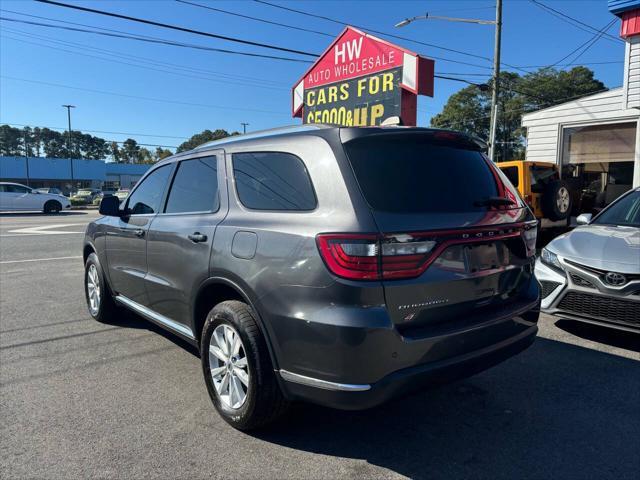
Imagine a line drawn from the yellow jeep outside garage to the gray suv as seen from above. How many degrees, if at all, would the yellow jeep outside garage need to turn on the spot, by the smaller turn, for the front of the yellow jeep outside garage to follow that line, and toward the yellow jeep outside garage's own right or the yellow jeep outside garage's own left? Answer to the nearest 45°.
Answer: approximately 135° to the yellow jeep outside garage's own left

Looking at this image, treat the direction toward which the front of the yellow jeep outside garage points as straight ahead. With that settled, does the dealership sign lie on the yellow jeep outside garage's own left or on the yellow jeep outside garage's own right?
on the yellow jeep outside garage's own left

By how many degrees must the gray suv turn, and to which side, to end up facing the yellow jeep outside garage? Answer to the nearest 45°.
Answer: approximately 90° to its right

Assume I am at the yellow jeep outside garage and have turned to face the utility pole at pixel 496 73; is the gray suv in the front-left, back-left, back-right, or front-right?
back-left

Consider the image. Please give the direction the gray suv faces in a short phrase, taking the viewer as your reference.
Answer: facing away from the viewer and to the left of the viewer

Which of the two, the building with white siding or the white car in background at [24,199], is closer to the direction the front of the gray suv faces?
the white car in background
